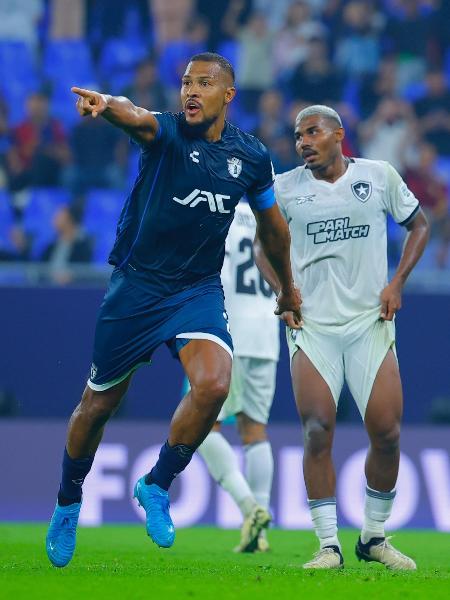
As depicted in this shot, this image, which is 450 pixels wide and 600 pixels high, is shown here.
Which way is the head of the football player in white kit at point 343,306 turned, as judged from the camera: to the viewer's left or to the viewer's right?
to the viewer's left

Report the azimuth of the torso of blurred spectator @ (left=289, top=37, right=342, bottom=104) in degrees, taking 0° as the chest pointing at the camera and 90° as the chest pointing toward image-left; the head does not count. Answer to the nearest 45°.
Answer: approximately 0°

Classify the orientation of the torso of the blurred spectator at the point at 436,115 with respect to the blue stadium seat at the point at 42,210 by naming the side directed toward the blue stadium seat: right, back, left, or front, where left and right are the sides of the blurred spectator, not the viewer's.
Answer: right

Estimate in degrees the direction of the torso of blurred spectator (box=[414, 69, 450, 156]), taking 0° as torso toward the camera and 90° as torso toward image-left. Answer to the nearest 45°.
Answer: approximately 0°

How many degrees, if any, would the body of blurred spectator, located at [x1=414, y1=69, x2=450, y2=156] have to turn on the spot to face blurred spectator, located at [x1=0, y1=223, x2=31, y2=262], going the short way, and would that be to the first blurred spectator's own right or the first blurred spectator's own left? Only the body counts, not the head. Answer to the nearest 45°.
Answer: approximately 45° to the first blurred spectator's own right

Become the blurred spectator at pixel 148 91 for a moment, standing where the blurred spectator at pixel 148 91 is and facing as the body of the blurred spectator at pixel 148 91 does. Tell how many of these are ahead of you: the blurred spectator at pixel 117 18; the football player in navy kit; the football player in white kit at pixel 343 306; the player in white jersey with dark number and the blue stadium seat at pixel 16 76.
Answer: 3
